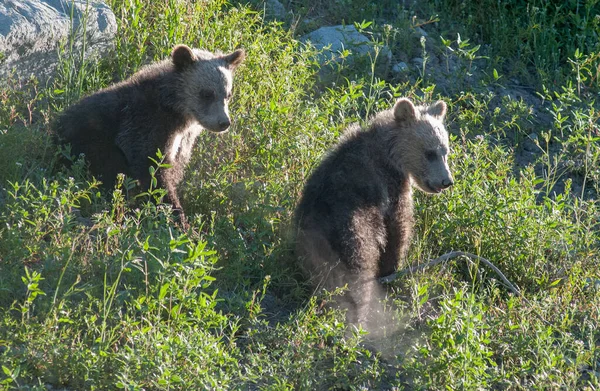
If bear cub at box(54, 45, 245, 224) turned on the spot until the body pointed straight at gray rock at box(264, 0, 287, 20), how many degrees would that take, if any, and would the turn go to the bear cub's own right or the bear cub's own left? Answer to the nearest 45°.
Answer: approximately 90° to the bear cub's own left

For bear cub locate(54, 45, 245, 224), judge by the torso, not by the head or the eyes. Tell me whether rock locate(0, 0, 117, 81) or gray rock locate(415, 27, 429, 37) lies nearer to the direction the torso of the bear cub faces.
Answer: the gray rock

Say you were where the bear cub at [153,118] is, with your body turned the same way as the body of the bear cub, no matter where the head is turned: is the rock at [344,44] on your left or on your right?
on your left

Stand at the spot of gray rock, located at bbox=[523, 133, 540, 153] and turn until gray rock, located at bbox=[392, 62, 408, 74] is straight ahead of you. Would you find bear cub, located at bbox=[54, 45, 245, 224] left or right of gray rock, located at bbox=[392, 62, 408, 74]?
left

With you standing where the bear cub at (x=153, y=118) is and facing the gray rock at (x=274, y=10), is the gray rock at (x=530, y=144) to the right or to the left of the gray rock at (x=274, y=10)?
right

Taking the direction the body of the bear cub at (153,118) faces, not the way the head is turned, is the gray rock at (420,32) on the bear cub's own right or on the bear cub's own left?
on the bear cub's own left

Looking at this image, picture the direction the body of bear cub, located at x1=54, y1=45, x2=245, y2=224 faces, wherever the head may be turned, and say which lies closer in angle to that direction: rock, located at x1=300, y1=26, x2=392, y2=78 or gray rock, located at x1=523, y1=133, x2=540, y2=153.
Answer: the gray rock

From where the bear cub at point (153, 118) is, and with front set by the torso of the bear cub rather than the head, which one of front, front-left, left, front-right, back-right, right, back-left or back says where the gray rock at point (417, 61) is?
left

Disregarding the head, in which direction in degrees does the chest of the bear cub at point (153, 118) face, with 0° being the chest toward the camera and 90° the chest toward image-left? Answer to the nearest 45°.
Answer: approximately 315°

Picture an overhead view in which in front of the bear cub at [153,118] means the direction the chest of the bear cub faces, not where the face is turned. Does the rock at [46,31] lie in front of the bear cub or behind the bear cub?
behind

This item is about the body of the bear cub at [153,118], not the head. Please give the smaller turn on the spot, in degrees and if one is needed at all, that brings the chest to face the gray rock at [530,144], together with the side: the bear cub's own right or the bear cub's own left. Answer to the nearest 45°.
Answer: approximately 45° to the bear cub's own left
